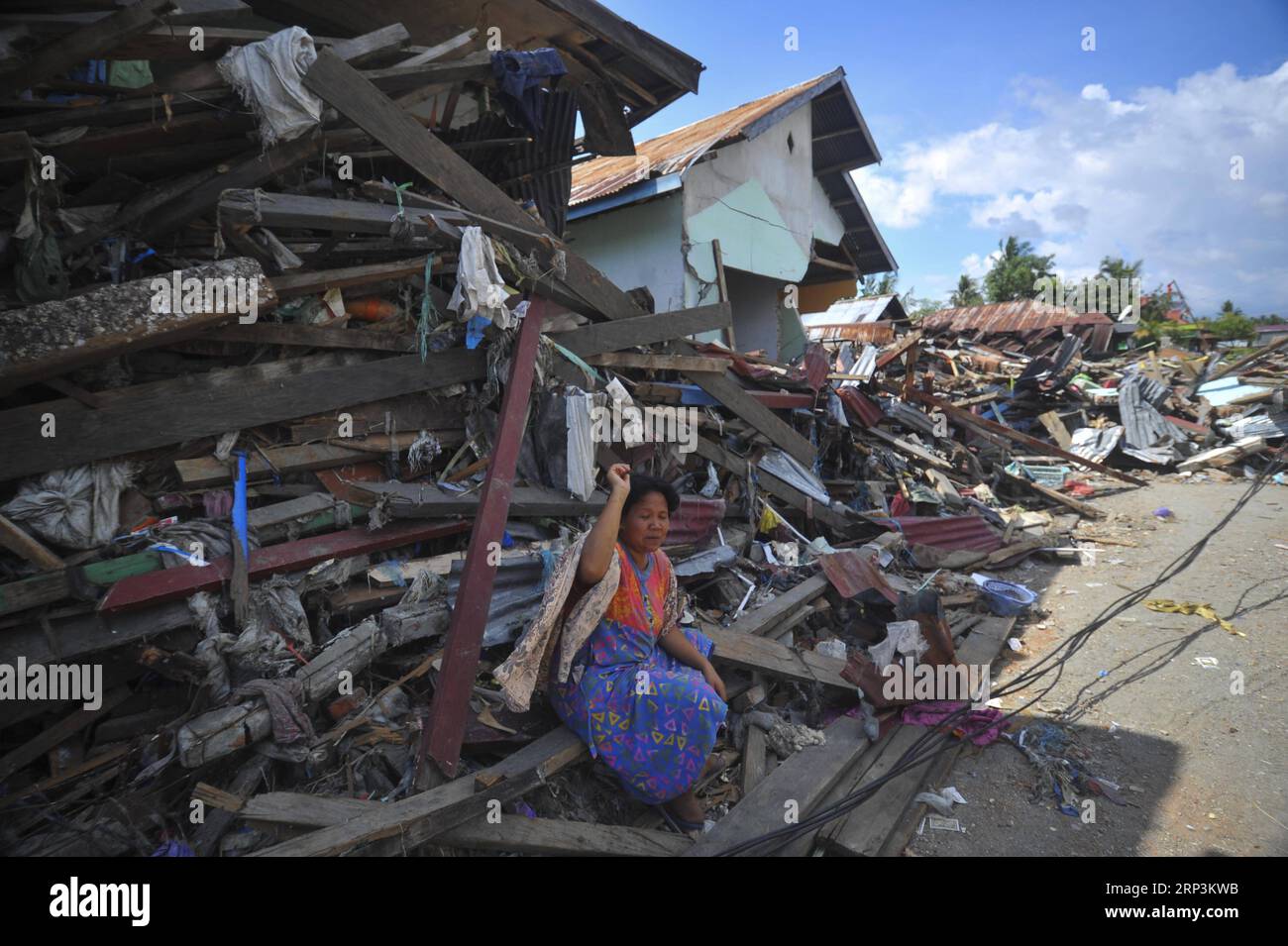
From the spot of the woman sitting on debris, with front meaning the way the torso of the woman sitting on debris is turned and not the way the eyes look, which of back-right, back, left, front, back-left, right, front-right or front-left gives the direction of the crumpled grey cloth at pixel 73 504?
back-right

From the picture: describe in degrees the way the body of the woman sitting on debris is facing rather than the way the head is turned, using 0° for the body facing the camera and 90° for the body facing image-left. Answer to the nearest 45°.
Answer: approximately 315°

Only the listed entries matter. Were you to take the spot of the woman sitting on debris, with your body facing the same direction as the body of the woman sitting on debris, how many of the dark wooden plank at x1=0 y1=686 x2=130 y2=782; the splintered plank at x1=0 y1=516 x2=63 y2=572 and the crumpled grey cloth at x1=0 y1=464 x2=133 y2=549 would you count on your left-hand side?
0

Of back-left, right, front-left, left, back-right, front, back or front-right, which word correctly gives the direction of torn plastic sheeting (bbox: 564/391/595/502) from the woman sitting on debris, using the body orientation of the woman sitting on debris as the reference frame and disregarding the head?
back-left

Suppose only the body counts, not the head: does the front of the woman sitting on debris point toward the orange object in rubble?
no

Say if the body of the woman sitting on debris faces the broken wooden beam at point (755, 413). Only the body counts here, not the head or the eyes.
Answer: no

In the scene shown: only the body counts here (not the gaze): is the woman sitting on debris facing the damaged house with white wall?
no

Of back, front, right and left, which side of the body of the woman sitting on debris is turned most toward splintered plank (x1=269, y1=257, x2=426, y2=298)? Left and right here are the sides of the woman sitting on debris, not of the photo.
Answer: back

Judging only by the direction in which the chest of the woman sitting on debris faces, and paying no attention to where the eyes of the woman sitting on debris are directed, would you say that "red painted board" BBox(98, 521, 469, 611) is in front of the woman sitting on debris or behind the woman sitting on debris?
behind
